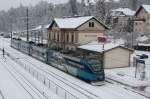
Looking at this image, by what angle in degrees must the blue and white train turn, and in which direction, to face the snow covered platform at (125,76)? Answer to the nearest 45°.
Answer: approximately 45° to its left

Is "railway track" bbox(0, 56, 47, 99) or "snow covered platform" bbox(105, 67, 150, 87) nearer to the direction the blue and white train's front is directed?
the snow covered platform

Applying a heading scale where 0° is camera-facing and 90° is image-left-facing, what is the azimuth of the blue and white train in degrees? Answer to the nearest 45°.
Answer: approximately 315°

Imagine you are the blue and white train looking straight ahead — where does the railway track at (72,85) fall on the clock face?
The railway track is roughly at 3 o'clock from the blue and white train.
